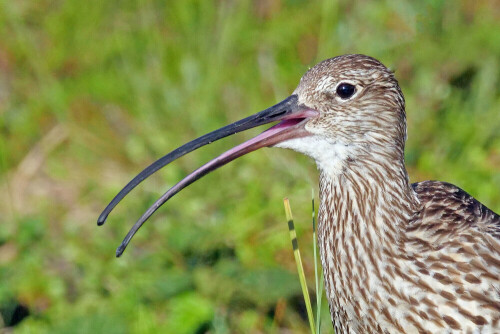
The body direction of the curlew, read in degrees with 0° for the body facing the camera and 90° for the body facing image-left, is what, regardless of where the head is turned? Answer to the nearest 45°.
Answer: approximately 90°
